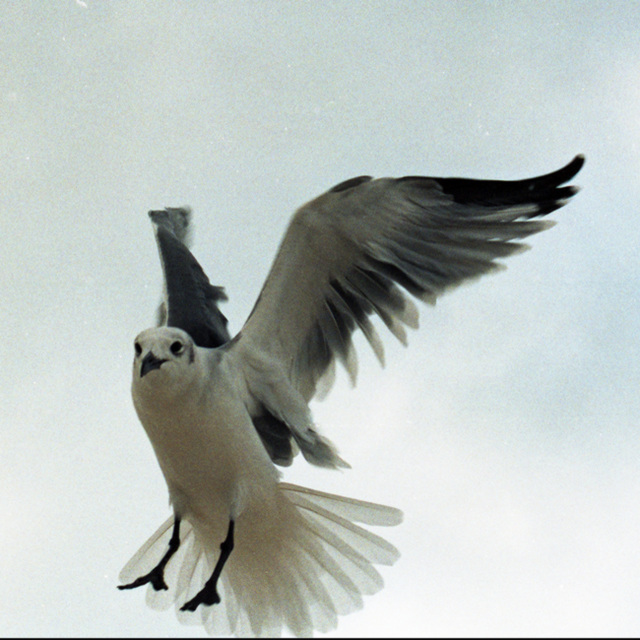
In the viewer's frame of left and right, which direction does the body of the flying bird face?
facing the viewer and to the left of the viewer
